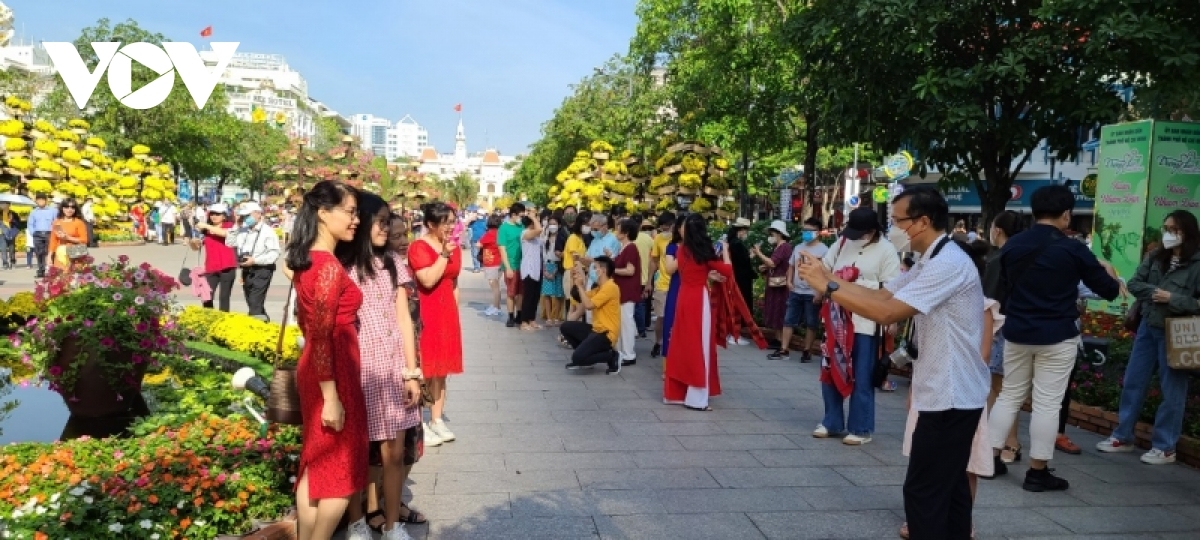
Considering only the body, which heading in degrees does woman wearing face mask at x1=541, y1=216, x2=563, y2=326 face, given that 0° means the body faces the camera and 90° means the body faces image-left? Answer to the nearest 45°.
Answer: approximately 0°

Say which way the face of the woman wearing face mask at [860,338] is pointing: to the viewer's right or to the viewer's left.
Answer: to the viewer's left

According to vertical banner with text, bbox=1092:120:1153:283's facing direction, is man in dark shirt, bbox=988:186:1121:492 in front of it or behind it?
in front

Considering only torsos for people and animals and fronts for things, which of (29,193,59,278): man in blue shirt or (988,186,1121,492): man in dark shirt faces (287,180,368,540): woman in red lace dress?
the man in blue shirt

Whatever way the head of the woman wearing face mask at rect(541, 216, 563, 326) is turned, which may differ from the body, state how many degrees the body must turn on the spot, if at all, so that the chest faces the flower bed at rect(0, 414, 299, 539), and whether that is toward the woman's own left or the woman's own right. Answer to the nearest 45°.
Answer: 0° — they already face it

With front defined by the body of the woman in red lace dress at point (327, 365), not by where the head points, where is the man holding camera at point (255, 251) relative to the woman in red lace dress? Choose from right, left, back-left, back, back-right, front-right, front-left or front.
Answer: left

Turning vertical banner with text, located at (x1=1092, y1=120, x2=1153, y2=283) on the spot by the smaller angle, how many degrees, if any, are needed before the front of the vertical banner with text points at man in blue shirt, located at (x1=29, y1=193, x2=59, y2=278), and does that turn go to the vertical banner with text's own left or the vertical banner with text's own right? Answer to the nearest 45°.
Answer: approximately 45° to the vertical banner with text's own right

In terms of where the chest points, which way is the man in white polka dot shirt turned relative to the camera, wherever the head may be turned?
to the viewer's left

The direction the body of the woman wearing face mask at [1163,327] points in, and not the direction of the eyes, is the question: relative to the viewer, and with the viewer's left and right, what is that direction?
facing the viewer and to the left of the viewer

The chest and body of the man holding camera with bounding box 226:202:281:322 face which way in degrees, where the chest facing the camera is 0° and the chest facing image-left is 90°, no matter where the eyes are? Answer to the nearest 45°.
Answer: approximately 45°

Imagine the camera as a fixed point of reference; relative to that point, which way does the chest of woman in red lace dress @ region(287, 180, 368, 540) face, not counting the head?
to the viewer's right

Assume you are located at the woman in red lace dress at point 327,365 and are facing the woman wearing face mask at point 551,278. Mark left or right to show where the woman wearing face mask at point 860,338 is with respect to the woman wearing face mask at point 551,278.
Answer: right

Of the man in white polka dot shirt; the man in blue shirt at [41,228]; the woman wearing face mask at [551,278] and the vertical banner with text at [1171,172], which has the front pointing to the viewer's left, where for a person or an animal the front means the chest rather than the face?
the man in white polka dot shirt

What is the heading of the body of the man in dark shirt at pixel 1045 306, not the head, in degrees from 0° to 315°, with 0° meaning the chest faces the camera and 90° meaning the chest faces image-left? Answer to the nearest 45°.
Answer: approximately 225°

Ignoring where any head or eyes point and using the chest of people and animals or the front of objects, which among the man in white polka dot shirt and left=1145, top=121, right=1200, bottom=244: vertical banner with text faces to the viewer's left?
the man in white polka dot shirt
